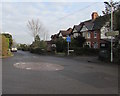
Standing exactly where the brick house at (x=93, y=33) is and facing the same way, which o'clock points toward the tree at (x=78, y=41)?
The tree is roughly at 1 o'clock from the brick house.

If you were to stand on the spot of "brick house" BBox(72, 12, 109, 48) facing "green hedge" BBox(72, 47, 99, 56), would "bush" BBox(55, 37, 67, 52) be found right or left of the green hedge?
right
